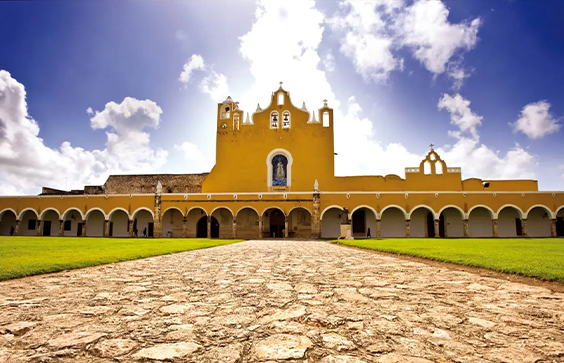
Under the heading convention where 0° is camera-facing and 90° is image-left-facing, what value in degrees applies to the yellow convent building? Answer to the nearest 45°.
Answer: approximately 0°
